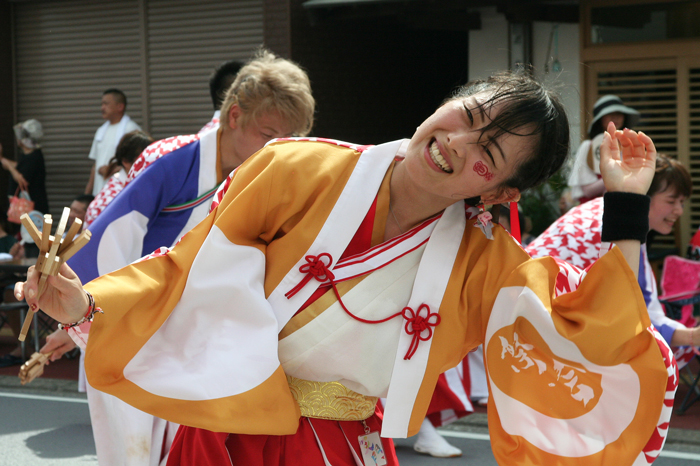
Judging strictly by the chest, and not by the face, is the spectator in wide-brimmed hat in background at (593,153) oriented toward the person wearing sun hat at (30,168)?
no

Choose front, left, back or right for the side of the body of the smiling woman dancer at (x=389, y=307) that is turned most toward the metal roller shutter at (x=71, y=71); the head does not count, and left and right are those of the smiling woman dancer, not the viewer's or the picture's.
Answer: back

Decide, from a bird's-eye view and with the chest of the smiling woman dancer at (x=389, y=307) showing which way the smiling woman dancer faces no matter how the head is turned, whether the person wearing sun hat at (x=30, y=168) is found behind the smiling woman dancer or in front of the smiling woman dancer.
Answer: behind

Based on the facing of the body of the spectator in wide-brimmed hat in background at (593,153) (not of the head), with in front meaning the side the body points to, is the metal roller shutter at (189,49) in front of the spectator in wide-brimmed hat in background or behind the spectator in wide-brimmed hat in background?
behind

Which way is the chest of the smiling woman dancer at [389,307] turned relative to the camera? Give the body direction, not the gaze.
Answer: toward the camera

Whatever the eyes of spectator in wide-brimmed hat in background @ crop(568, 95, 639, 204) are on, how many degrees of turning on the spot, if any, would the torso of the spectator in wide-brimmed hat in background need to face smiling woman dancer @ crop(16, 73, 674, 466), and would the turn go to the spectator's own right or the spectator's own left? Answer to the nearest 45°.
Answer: approximately 45° to the spectator's own right

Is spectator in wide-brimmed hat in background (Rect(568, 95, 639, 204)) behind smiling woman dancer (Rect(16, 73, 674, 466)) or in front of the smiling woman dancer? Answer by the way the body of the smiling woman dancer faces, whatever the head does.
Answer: behind

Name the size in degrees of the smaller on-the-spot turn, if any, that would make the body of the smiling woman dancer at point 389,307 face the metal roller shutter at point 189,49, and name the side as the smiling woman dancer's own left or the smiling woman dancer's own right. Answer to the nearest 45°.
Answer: approximately 180°

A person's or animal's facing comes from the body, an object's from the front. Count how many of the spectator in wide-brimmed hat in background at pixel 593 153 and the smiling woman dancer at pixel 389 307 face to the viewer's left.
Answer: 0

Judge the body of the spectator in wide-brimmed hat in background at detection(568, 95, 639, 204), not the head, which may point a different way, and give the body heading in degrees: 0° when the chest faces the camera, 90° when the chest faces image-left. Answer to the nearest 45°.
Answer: approximately 315°
